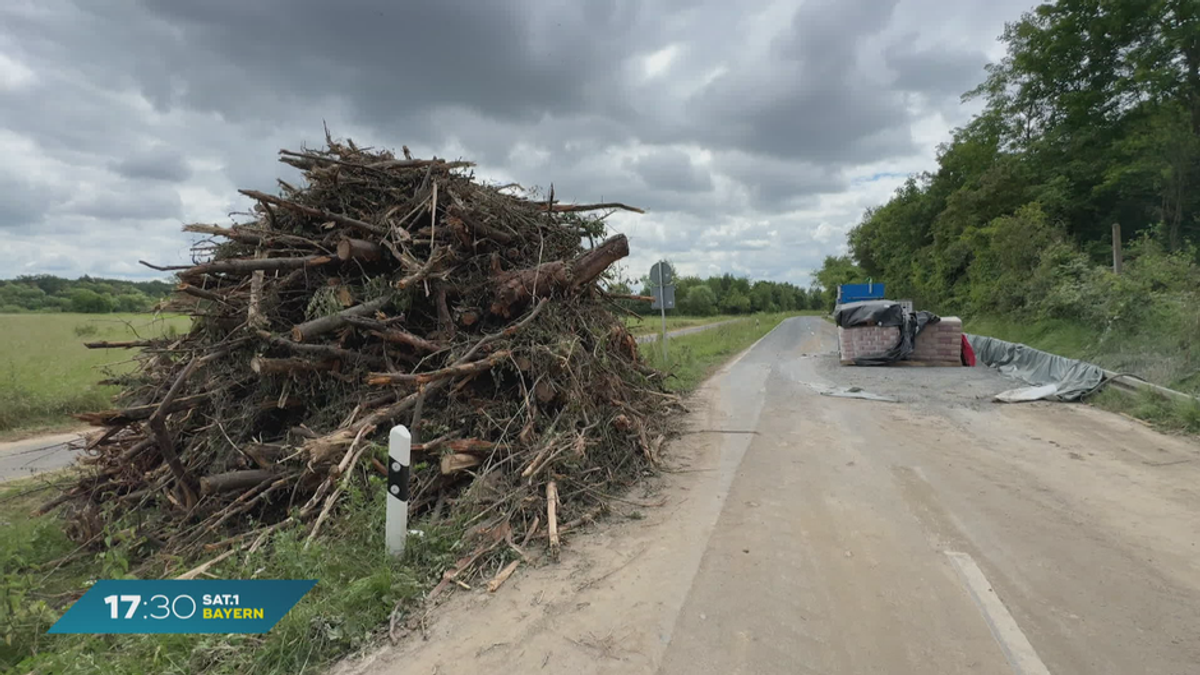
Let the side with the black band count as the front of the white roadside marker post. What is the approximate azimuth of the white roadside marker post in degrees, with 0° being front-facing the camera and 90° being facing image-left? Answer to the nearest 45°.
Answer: approximately 0°

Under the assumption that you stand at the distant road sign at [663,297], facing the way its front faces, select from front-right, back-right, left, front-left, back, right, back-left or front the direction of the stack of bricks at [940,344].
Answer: right

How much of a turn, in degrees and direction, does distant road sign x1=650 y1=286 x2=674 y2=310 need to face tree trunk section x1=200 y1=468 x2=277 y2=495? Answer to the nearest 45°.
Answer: approximately 180°

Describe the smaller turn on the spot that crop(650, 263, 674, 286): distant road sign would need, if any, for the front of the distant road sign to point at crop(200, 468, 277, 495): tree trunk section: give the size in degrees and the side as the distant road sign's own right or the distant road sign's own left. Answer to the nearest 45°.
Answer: approximately 180°

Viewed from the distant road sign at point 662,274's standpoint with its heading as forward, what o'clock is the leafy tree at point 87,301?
The leafy tree is roughly at 10 o'clock from the distant road sign.

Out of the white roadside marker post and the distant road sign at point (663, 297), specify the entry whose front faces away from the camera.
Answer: the distant road sign

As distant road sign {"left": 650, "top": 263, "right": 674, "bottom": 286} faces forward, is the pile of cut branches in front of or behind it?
behind

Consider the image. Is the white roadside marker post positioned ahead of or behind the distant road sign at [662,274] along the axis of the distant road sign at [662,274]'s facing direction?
behind

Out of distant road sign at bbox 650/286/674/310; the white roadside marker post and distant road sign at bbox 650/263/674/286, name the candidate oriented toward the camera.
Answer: the white roadside marker post

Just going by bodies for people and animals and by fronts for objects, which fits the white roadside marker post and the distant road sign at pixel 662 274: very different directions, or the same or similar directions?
very different directions

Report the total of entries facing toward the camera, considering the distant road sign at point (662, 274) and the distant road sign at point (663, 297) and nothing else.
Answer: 0

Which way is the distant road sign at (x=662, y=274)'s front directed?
away from the camera

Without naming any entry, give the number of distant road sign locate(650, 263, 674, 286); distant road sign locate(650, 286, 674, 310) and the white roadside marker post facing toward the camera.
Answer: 1

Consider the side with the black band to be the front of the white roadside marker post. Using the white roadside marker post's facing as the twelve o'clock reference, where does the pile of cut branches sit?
The pile of cut branches is roughly at 6 o'clock from the white roadside marker post.

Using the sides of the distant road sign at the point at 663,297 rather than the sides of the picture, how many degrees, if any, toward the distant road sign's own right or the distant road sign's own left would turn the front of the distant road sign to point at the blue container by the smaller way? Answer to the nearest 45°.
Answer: approximately 45° to the distant road sign's own right
